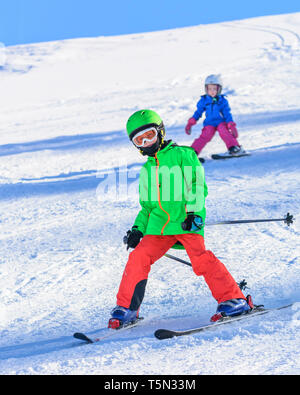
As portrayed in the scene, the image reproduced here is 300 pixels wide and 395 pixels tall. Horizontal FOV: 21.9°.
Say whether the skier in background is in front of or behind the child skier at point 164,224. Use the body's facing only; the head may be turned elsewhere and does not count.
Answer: behind

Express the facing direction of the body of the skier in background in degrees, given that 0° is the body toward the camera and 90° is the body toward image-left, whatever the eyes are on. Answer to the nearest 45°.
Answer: approximately 0°

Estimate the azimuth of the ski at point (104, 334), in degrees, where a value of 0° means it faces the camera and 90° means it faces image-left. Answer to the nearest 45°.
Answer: approximately 45°

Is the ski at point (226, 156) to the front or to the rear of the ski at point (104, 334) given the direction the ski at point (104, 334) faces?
to the rear

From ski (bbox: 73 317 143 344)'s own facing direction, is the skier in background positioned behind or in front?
behind

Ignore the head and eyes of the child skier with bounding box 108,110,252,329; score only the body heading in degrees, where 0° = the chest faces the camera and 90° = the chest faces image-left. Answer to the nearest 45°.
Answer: approximately 45°

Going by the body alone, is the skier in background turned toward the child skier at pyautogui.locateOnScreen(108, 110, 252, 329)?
yes
